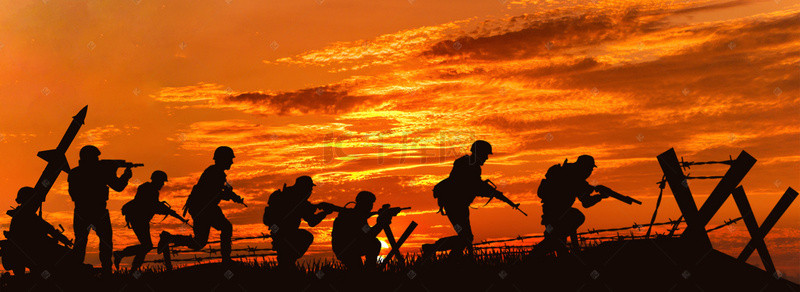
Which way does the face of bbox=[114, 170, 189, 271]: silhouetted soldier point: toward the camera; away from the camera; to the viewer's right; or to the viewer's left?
to the viewer's right

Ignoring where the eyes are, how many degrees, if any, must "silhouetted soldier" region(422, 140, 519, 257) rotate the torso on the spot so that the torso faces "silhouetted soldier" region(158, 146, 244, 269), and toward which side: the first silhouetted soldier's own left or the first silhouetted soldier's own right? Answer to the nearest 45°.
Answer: approximately 180°

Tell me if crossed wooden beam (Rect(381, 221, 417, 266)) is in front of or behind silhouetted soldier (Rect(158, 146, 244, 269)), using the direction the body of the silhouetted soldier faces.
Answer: in front

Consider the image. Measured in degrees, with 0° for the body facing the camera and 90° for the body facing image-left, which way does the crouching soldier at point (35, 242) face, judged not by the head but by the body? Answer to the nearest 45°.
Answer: approximately 270°

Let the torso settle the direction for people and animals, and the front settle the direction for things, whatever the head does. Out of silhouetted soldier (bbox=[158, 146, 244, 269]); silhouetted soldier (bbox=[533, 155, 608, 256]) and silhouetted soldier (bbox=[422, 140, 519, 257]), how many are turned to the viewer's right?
3

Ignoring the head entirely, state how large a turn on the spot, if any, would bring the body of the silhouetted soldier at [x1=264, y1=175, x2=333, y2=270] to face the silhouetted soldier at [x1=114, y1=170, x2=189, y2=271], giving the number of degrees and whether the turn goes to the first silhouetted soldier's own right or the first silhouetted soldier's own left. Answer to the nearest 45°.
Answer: approximately 135° to the first silhouetted soldier's own left

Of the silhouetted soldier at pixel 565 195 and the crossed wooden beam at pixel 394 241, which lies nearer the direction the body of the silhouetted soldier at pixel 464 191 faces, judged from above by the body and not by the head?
the silhouetted soldier

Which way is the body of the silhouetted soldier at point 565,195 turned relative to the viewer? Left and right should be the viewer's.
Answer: facing to the right of the viewer

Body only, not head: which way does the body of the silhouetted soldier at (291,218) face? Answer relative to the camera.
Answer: to the viewer's right

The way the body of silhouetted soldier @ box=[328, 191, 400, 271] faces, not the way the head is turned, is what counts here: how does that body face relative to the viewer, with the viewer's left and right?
facing to the right of the viewer

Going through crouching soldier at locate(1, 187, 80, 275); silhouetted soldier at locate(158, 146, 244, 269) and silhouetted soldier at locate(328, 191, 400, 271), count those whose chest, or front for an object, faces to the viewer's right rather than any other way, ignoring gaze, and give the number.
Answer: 3

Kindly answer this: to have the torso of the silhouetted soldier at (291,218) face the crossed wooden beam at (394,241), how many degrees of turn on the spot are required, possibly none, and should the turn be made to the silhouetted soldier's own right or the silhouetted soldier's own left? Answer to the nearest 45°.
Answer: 0° — they already face it

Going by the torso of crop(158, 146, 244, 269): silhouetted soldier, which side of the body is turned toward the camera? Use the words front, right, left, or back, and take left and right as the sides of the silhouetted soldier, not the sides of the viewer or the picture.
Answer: right

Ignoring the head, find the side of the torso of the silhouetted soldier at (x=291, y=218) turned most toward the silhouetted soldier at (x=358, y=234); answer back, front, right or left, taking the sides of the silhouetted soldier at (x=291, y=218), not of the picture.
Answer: front

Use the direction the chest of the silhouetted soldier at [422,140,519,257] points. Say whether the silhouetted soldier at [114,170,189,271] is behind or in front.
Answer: behind

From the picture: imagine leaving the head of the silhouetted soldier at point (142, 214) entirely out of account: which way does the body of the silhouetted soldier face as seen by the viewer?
to the viewer's right

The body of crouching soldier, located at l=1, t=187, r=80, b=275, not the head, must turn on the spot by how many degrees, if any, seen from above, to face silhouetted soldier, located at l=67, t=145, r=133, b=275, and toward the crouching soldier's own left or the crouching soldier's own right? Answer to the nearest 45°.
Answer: approximately 45° to the crouching soldier's own right
